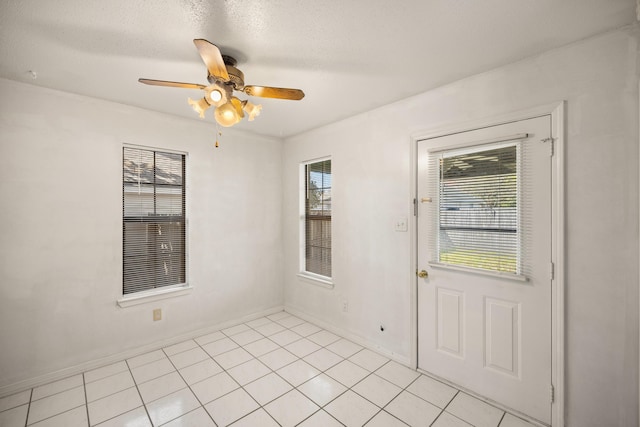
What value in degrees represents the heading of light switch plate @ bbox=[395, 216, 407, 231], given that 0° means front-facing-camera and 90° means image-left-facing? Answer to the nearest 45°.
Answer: approximately 45°

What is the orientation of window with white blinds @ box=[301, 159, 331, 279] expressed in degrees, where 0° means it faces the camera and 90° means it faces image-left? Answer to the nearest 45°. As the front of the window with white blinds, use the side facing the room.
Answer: approximately 45°

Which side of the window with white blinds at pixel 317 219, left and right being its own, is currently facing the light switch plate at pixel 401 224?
left

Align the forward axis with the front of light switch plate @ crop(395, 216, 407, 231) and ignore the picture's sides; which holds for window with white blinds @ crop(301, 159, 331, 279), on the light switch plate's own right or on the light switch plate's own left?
on the light switch plate's own right

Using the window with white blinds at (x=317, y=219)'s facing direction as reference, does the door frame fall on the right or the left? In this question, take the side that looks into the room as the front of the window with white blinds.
on its left

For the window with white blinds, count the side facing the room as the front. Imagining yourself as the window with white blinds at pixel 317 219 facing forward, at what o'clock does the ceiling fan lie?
The ceiling fan is roughly at 11 o'clock from the window with white blinds.

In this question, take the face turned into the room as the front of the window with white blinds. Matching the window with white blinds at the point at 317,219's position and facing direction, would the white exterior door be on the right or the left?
on its left

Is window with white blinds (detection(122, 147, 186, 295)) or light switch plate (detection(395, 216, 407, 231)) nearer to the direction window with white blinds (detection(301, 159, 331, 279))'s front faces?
the window with white blinds

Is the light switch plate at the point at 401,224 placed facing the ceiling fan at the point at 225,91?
yes

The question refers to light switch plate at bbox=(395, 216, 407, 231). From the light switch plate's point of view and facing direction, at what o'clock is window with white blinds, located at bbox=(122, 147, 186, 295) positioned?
The window with white blinds is roughly at 1 o'clock from the light switch plate.
